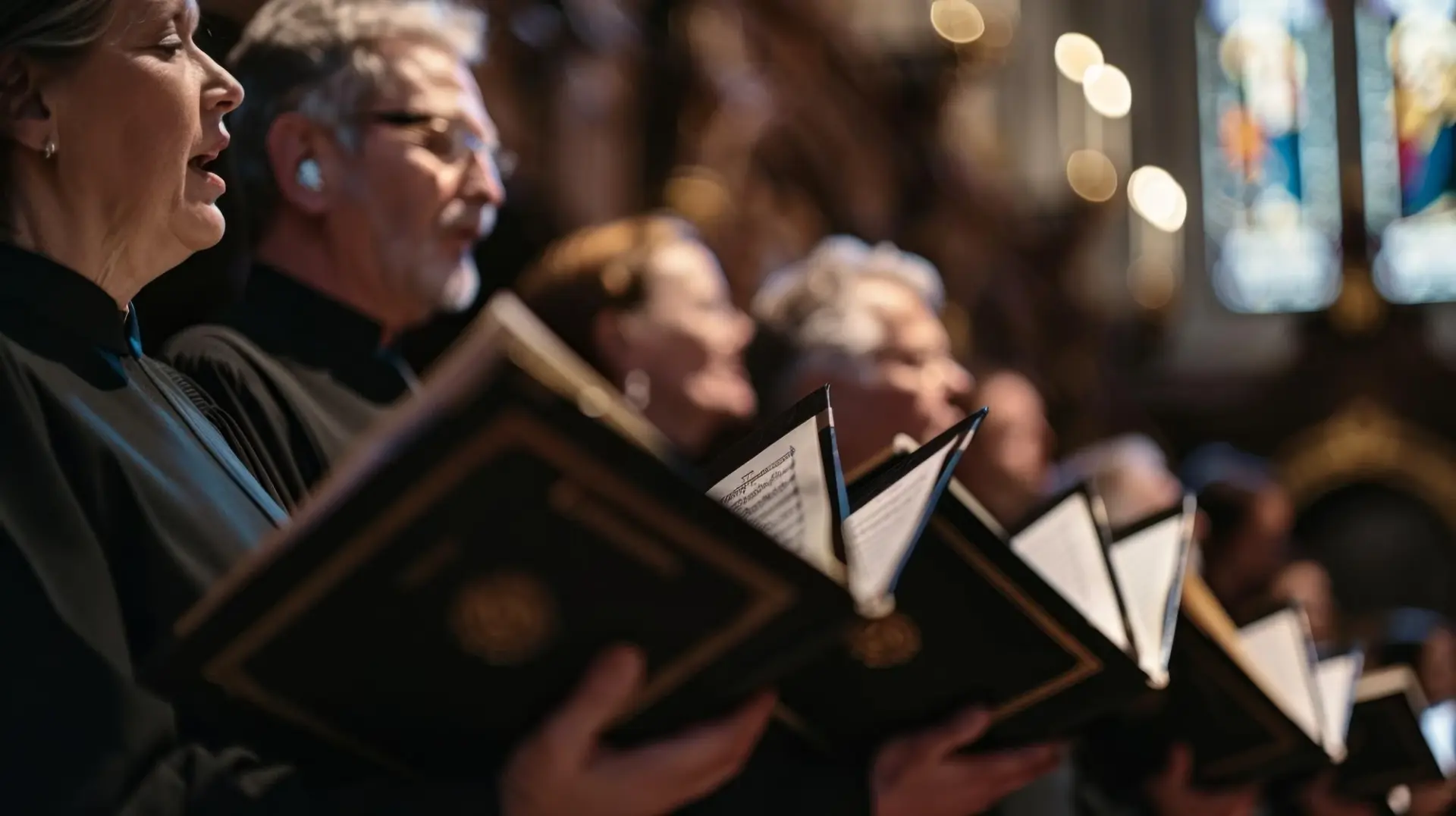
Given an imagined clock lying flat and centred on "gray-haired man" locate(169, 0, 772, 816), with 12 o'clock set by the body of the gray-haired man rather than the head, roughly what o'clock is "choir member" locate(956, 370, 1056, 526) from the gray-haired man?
The choir member is roughly at 11 o'clock from the gray-haired man.

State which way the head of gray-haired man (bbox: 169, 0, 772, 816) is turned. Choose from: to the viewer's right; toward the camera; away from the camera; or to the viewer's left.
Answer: to the viewer's right

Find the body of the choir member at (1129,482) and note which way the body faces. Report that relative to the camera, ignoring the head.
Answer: to the viewer's right

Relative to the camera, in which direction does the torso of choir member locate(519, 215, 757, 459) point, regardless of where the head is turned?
to the viewer's right

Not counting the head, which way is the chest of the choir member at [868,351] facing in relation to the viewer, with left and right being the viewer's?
facing to the right of the viewer

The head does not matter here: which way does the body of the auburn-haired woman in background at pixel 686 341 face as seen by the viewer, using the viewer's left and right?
facing to the right of the viewer

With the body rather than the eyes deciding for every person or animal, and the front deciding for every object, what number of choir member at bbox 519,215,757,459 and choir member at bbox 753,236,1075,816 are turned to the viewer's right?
2

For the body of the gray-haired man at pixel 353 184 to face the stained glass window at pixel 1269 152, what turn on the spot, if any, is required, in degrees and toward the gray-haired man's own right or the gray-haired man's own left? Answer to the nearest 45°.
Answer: approximately 45° to the gray-haired man's own left

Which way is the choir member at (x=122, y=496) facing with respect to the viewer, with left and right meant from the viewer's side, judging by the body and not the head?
facing to the right of the viewer

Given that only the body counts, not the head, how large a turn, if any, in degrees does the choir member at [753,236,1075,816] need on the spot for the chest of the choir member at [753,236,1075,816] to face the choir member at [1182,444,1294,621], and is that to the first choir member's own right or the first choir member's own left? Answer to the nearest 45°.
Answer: approximately 45° to the first choir member's own left

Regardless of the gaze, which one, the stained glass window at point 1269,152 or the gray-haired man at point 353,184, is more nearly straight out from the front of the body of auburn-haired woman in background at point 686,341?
the stained glass window

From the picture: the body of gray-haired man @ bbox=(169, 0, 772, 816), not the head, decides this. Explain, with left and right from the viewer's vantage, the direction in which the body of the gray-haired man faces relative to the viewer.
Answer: facing to the right of the viewer
